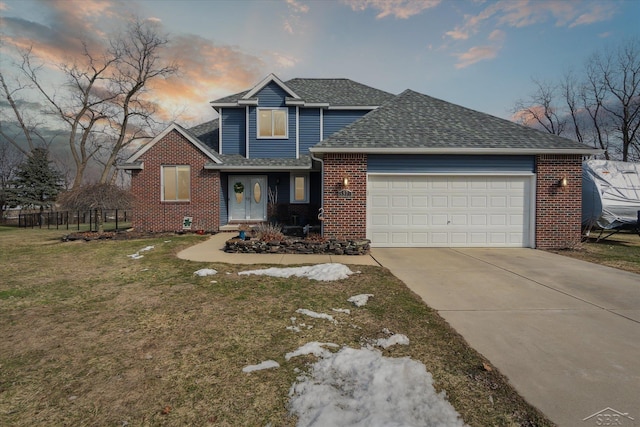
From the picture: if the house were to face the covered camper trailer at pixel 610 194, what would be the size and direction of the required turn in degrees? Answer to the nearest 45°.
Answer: approximately 135° to its left

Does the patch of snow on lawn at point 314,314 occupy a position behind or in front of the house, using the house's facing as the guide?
in front

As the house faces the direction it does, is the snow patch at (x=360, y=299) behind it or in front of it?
in front

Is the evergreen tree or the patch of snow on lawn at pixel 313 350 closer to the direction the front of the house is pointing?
the patch of snow on lawn

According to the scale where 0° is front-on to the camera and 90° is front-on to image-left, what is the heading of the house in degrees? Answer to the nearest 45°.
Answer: approximately 0°

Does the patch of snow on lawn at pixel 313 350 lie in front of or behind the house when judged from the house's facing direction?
in front

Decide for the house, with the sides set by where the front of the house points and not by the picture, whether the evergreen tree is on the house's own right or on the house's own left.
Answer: on the house's own right

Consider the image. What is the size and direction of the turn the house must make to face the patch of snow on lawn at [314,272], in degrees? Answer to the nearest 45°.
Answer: approximately 45° to its right
